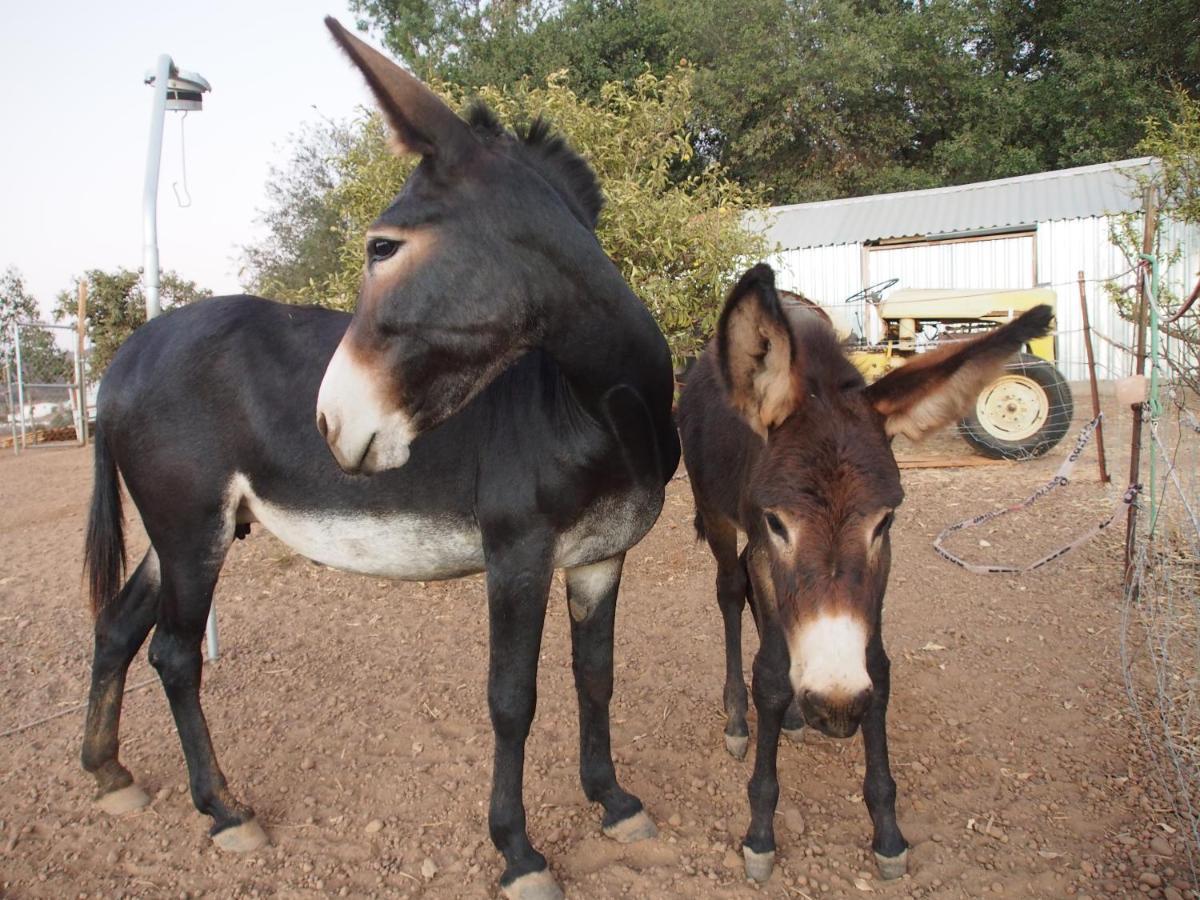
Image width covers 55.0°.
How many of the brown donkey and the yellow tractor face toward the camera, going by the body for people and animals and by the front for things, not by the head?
1

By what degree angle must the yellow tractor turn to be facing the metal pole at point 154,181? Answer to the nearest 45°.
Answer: approximately 135° to its right

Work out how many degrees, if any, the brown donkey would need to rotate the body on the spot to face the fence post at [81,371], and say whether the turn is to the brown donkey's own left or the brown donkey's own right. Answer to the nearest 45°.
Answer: approximately 135° to the brown donkey's own right

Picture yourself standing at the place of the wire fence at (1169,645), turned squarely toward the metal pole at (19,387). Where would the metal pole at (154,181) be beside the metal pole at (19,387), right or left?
left

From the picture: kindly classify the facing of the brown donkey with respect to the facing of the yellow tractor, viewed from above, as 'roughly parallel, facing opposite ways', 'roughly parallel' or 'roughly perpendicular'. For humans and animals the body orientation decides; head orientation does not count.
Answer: roughly perpendicular

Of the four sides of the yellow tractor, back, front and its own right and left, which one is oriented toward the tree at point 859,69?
left

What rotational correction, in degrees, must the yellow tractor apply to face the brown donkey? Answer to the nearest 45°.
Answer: approximately 90° to its right

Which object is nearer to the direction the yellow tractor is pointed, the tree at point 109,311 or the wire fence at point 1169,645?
the wire fence

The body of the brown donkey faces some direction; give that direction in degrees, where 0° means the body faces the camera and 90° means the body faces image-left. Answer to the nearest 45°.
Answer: approximately 0°

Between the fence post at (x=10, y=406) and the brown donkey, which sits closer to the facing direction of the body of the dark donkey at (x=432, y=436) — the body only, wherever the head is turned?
the brown donkey

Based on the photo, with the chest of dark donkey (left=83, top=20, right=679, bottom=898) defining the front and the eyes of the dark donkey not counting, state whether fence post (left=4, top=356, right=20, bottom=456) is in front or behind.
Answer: behind

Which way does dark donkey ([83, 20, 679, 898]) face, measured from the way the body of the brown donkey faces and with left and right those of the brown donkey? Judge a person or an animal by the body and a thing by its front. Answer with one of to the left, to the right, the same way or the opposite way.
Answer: to the left

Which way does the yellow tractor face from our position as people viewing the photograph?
facing to the right of the viewer
